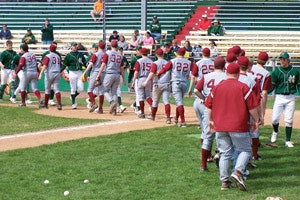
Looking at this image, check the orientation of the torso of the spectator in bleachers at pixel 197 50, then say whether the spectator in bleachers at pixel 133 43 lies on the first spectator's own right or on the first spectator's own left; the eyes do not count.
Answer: on the first spectator's own right

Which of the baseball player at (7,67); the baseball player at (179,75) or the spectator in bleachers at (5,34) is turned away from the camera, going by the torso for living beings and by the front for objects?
the baseball player at (179,75)

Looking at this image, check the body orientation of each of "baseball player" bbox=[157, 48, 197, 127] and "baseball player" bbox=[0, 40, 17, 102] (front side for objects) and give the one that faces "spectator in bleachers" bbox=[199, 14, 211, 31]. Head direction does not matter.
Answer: "baseball player" bbox=[157, 48, 197, 127]

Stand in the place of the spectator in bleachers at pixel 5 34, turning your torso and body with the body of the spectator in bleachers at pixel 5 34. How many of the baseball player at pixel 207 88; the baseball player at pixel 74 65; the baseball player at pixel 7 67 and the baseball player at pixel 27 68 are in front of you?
4

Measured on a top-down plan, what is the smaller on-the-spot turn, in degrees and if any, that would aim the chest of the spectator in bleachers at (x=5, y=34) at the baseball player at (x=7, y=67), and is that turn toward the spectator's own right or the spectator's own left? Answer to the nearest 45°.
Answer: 0° — they already face them

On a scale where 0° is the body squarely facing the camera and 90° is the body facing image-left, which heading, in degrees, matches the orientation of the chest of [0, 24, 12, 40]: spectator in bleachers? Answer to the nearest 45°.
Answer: approximately 0°

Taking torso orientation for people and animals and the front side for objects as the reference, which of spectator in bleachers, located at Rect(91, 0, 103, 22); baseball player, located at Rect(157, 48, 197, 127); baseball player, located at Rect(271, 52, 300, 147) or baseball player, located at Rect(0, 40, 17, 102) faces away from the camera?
baseball player, located at Rect(157, 48, 197, 127)

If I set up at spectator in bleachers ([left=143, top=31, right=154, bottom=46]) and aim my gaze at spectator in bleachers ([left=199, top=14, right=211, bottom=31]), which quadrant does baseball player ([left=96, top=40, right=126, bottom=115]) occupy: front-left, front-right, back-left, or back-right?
back-right

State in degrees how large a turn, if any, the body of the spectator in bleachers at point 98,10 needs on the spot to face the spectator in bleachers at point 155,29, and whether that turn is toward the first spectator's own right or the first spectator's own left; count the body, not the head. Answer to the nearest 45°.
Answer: approximately 45° to the first spectator's own left

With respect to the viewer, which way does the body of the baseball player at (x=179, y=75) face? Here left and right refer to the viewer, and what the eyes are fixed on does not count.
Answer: facing away from the viewer

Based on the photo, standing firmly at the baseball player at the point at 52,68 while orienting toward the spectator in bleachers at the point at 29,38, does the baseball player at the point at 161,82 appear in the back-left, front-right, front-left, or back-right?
back-right
